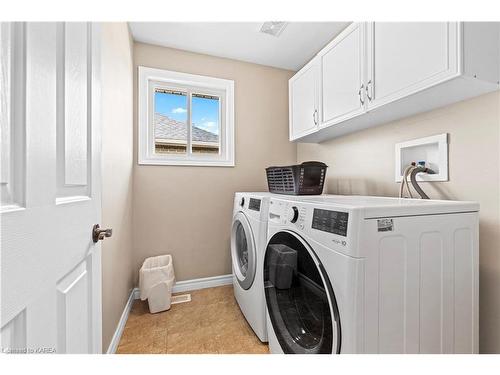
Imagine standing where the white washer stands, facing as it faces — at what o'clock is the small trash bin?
The small trash bin is roughly at 2 o'clock from the white washer.

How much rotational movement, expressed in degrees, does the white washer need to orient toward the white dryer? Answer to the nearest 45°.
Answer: approximately 90° to its right

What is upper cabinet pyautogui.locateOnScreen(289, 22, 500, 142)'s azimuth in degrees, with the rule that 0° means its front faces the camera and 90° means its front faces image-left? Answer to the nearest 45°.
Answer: approximately 45°

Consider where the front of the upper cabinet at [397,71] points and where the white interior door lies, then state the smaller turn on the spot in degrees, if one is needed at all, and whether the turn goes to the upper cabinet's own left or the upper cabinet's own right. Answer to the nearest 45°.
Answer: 0° — it already faces it

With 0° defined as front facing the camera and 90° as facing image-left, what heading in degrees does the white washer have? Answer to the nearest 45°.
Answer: approximately 45°

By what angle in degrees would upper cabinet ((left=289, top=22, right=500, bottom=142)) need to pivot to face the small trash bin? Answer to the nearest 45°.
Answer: approximately 45° to its right

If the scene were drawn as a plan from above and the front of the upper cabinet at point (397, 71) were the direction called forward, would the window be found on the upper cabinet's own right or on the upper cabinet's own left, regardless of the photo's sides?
on the upper cabinet's own right
